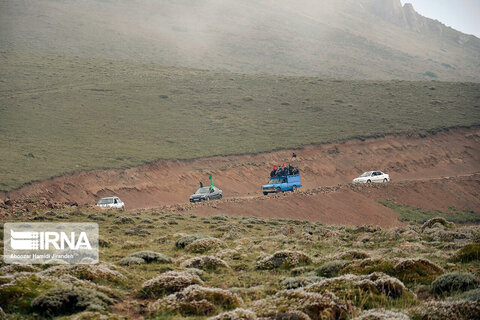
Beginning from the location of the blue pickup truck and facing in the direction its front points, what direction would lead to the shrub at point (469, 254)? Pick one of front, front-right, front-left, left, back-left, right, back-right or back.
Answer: front-left

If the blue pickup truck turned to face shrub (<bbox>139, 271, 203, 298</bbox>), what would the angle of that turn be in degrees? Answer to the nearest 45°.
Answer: approximately 45° to its left

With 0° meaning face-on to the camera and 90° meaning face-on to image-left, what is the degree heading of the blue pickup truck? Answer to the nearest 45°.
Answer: approximately 45°

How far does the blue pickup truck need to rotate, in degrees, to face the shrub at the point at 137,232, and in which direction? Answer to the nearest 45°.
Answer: approximately 45° to its left

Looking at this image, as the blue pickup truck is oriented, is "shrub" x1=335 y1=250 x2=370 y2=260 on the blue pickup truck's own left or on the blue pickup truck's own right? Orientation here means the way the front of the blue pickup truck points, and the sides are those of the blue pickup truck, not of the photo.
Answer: on the blue pickup truck's own left

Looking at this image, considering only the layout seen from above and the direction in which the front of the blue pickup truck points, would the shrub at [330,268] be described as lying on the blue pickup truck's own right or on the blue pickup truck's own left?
on the blue pickup truck's own left

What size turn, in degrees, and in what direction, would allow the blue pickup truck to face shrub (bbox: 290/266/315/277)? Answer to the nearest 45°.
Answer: approximately 45° to its left

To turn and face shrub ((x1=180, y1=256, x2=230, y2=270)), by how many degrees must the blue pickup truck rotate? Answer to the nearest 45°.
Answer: approximately 45° to its left

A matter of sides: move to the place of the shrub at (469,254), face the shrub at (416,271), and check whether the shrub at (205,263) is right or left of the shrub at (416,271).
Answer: right

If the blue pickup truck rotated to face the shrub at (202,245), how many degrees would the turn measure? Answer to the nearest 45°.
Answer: approximately 45° to its left

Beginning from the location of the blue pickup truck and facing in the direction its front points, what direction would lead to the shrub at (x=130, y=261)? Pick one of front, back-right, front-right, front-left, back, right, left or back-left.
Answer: front-left

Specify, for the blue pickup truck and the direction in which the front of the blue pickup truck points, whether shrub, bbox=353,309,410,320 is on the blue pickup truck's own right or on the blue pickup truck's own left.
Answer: on the blue pickup truck's own left

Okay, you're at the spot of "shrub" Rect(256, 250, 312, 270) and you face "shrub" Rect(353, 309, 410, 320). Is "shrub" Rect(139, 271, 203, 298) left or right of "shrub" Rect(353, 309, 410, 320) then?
right

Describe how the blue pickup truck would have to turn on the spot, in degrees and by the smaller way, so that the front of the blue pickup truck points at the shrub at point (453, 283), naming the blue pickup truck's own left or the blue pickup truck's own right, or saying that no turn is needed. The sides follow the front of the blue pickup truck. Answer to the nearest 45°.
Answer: approximately 45° to the blue pickup truck's own left
